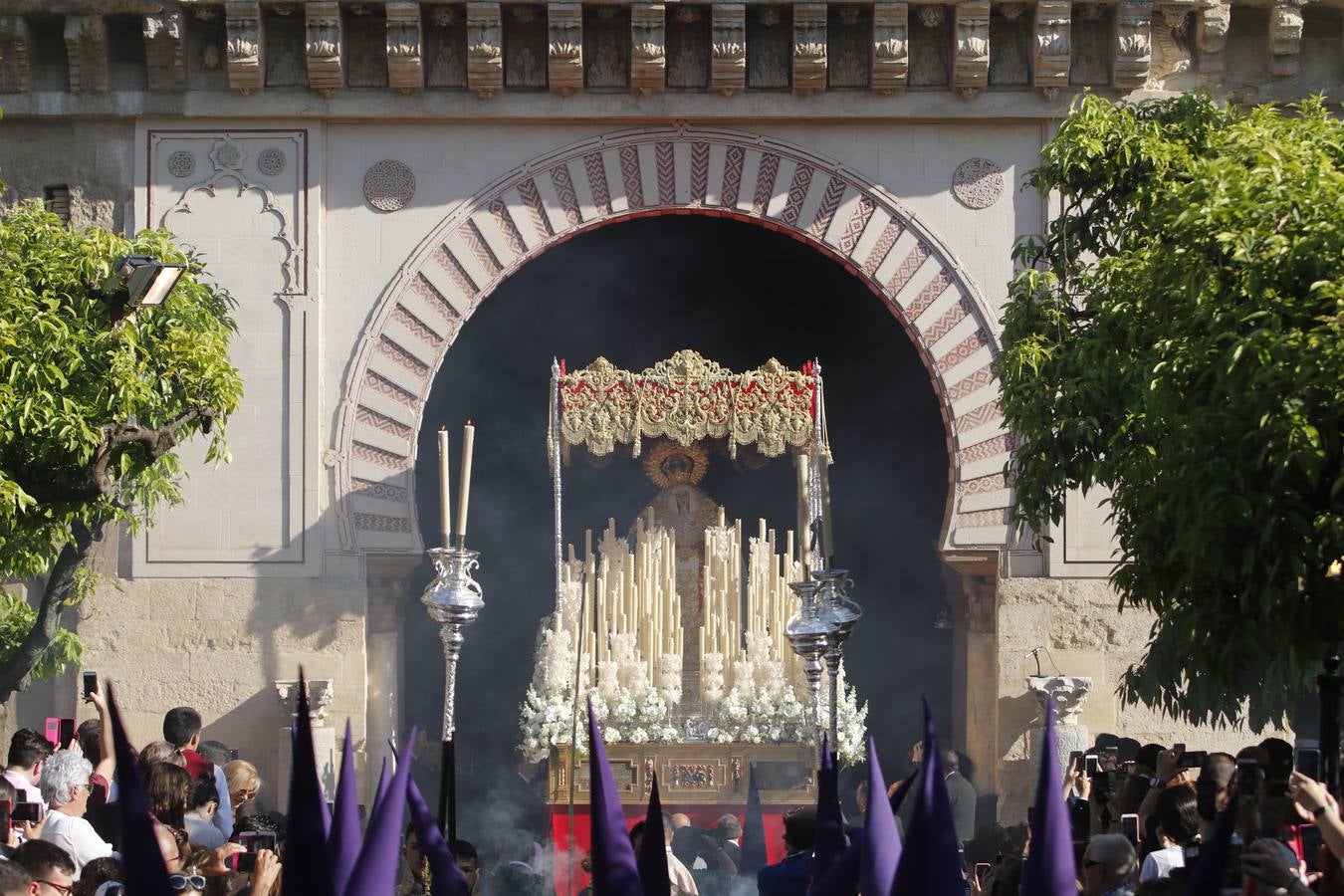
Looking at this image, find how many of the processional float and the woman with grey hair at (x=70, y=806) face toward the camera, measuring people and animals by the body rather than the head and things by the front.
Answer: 1

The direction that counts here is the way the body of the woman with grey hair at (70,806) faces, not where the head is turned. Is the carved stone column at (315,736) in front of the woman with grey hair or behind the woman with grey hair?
in front

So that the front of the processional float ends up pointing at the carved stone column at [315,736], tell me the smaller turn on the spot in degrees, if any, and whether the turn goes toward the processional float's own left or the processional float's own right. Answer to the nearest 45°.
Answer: approximately 90° to the processional float's own right

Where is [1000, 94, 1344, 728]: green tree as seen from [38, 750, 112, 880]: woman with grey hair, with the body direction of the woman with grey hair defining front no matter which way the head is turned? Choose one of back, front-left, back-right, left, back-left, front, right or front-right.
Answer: front-right

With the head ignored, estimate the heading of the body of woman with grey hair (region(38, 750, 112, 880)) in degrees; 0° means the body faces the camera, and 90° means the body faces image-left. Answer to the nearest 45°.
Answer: approximately 225°

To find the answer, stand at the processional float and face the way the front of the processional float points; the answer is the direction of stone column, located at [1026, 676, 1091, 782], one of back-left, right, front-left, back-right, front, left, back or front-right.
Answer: left

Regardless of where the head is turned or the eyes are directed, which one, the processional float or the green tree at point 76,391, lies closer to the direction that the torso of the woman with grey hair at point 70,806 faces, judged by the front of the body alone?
the processional float

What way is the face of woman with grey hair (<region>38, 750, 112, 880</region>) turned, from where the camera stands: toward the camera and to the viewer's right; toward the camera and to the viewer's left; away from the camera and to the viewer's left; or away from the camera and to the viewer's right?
away from the camera and to the viewer's right

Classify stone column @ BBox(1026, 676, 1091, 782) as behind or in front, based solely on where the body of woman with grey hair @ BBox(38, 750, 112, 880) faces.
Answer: in front

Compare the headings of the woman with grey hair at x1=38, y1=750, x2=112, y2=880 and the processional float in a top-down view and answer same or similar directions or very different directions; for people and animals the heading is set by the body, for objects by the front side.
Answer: very different directions

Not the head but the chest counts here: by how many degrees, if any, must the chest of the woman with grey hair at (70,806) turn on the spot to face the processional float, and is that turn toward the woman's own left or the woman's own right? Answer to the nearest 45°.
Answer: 0° — they already face it

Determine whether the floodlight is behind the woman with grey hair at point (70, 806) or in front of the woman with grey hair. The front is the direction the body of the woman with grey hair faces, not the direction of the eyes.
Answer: in front
